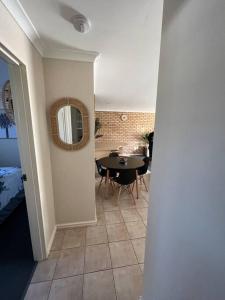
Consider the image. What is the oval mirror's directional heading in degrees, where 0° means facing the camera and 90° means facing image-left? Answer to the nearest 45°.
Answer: approximately 0°

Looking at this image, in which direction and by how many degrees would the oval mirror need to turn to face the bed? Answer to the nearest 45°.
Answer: approximately 135° to its right
